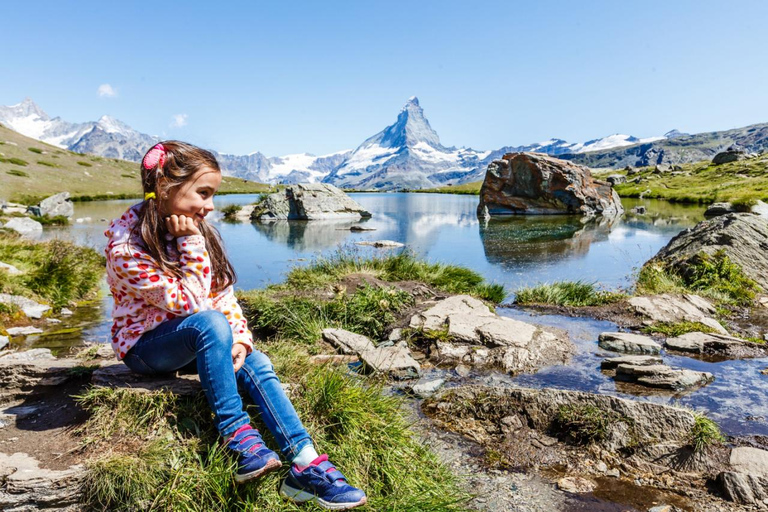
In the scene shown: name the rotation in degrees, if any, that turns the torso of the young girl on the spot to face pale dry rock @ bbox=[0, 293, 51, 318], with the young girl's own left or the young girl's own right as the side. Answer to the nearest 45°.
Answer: approximately 135° to the young girl's own left

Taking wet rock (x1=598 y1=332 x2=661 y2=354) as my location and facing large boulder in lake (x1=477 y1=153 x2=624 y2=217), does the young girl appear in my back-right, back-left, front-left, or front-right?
back-left

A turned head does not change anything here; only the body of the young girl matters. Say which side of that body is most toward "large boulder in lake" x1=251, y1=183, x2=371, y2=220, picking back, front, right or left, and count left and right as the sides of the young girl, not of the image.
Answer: left

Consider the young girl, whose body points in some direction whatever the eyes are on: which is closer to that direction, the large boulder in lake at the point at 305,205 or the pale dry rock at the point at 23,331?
the large boulder in lake

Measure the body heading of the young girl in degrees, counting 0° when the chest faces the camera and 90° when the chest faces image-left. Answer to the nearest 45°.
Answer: approximately 270°

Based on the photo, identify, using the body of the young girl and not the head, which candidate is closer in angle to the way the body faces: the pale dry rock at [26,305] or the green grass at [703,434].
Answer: the green grass

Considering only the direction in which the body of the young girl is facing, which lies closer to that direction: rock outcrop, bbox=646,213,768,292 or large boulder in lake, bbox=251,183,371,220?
the rock outcrop

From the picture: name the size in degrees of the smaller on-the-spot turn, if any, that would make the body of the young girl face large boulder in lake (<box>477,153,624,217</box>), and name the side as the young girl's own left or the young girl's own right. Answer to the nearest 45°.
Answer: approximately 45° to the young girl's own left

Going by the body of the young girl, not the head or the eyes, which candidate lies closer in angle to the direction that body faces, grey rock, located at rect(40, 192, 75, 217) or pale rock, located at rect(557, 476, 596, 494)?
the pale rock

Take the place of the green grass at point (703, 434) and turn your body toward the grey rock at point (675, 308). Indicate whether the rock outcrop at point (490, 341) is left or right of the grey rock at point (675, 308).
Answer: left

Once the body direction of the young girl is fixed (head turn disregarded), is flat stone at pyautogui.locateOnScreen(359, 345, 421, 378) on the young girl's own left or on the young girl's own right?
on the young girl's own left

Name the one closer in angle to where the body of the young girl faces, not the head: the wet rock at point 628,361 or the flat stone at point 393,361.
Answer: the wet rock
